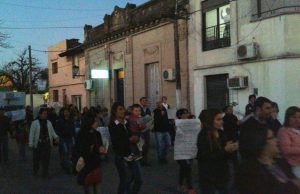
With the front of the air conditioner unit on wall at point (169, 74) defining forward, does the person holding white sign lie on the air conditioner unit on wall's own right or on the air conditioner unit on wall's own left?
on the air conditioner unit on wall's own left

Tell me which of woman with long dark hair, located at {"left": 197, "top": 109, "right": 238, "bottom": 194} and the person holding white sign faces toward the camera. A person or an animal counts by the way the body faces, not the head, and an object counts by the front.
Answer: the person holding white sign

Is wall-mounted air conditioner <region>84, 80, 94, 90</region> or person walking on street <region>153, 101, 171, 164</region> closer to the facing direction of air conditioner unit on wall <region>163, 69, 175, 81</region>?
the person walking on street

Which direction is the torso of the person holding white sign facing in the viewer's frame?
toward the camera

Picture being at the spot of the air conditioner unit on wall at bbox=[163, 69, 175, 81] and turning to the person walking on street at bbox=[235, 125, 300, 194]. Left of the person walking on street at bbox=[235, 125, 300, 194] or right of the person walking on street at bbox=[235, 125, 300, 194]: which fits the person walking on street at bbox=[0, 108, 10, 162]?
right

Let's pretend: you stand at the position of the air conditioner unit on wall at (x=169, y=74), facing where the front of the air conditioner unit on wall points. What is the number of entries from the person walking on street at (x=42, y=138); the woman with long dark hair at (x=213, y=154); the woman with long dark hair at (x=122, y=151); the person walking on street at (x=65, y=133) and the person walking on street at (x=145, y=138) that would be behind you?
0

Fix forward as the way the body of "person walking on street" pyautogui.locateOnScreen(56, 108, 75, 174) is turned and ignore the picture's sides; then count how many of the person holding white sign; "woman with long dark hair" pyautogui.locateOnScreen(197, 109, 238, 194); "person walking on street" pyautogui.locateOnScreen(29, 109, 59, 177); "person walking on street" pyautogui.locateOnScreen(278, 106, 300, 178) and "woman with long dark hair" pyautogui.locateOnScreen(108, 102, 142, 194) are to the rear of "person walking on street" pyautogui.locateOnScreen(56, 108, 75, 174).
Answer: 0

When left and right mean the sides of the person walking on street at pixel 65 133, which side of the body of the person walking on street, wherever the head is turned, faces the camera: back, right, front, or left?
front

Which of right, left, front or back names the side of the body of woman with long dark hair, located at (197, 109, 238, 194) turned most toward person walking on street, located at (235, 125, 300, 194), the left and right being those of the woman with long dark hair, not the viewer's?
right

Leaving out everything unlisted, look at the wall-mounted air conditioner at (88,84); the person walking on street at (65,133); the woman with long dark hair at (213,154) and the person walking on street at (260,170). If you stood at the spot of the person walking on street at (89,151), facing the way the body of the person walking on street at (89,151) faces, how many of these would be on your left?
2

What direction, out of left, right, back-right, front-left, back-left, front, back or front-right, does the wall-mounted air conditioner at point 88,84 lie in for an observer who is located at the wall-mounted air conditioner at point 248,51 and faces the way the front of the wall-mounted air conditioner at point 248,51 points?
right
